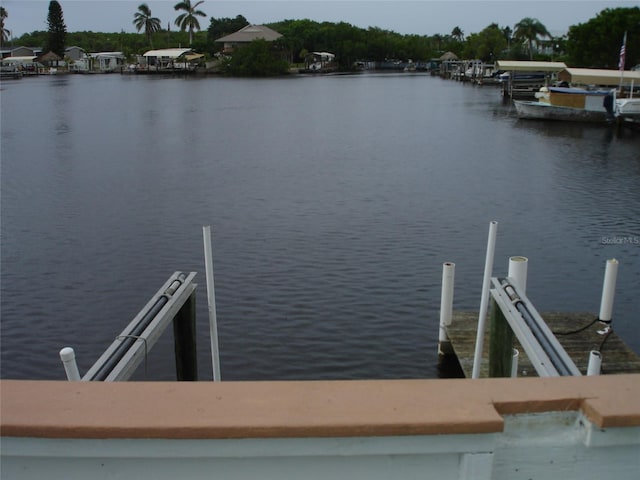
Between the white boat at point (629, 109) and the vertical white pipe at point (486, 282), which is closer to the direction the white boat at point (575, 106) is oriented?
the vertical white pipe

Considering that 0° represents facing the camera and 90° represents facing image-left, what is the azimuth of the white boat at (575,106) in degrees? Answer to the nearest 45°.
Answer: approximately 90°

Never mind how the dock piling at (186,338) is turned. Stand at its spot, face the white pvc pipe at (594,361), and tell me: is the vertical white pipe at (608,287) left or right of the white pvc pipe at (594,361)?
left

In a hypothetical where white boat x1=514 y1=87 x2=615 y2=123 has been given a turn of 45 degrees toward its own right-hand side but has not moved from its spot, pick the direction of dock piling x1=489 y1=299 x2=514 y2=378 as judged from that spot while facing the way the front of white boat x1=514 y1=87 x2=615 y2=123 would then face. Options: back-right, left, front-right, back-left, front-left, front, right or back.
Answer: back-left

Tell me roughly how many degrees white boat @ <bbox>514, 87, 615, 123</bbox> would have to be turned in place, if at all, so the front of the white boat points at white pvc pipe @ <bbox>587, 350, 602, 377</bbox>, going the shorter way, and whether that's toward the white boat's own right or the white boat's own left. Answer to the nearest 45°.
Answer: approximately 90° to the white boat's own left

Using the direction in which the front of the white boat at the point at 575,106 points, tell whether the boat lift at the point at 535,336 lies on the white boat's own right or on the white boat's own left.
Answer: on the white boat's own left

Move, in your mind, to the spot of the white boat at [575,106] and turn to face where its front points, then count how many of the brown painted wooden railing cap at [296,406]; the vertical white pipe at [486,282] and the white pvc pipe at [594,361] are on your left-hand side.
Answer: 3

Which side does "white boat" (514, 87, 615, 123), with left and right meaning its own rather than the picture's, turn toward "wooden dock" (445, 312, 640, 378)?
left

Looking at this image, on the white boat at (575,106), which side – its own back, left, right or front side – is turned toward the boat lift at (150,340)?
left

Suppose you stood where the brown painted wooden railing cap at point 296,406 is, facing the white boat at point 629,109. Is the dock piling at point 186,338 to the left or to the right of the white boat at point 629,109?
left

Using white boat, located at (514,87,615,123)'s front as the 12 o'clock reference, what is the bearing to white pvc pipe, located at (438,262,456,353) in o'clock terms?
The white pvc pipe is roughly at 9 o'clock from the white boat.
